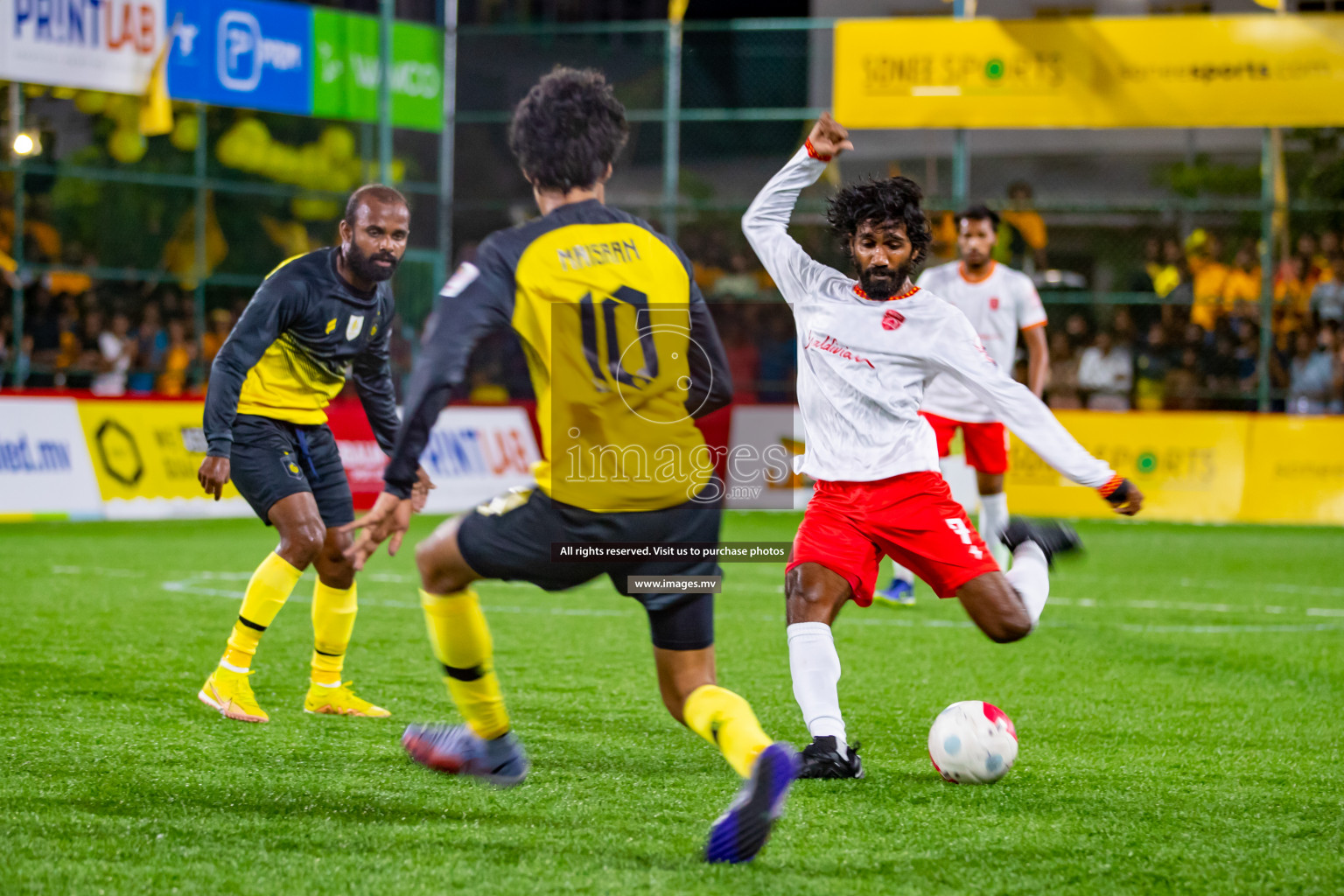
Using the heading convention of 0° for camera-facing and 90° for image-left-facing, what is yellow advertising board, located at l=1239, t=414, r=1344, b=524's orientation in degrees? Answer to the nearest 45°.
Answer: approximately 0°

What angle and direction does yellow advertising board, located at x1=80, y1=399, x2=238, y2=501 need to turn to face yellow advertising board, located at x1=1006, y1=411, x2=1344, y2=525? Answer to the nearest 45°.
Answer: approximately 90° to its left

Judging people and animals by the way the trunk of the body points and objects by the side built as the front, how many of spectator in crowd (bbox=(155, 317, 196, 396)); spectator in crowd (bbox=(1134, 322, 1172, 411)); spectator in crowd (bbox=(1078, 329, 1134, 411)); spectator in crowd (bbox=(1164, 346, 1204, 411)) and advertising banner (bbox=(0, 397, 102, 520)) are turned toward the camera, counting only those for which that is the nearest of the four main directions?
5

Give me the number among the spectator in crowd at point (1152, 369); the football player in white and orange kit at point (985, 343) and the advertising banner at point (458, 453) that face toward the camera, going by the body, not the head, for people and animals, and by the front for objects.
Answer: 3

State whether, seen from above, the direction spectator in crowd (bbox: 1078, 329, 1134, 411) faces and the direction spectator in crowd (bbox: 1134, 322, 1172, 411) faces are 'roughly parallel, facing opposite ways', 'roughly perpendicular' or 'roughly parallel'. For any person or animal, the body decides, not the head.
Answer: roughly parallel

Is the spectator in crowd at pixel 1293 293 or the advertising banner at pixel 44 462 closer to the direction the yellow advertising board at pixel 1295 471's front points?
the advertising banner

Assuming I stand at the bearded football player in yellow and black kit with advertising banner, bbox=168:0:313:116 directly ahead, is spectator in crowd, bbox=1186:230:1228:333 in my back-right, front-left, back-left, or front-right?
front-right

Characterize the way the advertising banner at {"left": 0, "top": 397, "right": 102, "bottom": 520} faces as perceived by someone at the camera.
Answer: facing the viewer

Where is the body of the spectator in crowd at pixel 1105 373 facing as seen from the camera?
toward the camera

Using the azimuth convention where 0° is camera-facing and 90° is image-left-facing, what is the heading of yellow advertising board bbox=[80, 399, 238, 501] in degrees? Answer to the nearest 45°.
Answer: approximately 0°

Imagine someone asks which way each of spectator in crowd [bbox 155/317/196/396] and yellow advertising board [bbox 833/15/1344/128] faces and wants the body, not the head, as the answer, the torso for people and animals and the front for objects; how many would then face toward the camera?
2

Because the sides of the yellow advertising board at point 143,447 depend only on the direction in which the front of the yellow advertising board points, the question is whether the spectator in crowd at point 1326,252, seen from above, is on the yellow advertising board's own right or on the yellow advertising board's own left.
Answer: on the yellow advertising board's own left

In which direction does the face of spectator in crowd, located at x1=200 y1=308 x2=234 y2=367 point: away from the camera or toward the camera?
toward the camera

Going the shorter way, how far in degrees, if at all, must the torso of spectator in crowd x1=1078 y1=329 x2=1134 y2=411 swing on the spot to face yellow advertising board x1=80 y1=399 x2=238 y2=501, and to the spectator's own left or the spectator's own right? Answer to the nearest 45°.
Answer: approximately 45° to the spectator's own right

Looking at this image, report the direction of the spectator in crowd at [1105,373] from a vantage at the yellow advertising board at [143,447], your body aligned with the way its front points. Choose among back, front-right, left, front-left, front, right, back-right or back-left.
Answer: left

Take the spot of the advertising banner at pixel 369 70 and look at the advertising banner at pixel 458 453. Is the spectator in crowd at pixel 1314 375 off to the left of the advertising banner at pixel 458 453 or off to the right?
left

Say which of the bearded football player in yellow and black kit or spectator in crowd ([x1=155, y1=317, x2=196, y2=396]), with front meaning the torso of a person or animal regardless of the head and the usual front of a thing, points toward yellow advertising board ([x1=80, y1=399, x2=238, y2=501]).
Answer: the spectator in crowd
